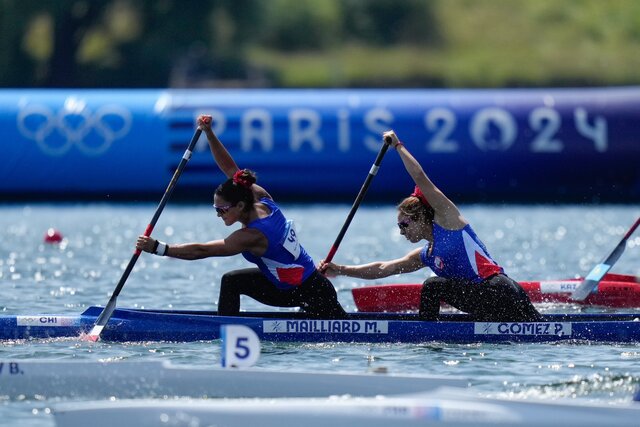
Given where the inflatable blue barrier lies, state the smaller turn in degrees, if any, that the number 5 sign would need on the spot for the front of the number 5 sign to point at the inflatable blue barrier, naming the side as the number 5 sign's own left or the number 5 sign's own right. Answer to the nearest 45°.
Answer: approximately 180°

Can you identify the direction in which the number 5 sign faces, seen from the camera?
facing the viewer

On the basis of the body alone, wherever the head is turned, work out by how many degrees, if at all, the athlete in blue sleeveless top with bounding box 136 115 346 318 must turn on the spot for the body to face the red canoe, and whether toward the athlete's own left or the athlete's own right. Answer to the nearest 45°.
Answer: approximately 135° to the athlete's own right

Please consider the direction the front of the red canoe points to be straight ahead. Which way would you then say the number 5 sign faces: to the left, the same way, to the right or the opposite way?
to the left

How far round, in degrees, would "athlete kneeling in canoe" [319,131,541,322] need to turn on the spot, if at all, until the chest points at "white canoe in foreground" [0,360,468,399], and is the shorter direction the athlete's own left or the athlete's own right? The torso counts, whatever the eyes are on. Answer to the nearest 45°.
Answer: approximately 45° to the athlete's own left

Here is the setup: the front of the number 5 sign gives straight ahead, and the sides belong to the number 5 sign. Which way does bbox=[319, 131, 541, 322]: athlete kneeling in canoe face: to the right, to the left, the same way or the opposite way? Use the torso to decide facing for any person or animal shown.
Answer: to the right

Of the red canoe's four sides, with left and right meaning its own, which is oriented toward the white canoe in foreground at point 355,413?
left

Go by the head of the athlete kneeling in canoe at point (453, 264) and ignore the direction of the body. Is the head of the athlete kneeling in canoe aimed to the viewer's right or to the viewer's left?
to the viewer's left

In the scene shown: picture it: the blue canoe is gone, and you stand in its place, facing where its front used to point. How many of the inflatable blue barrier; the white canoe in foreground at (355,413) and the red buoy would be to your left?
1

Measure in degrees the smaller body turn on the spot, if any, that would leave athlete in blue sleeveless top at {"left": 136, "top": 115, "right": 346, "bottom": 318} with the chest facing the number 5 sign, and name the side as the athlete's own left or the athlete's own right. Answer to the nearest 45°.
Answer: approximately 90° to the athlete's own left

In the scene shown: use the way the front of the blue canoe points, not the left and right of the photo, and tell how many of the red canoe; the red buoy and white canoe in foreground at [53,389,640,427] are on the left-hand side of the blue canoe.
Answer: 1

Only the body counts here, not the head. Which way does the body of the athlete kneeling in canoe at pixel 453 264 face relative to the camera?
to the viewer's left

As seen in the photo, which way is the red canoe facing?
to the viewer's left

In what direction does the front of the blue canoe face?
to the viewer's left

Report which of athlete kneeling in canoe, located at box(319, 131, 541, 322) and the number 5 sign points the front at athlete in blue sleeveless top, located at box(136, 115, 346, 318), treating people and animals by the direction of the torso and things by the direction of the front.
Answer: the athlete kneeling in canoe

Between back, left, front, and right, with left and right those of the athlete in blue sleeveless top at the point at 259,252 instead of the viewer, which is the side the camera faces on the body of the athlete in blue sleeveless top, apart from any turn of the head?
left

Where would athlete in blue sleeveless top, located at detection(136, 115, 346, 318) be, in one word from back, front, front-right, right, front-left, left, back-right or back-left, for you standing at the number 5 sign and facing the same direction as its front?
back
